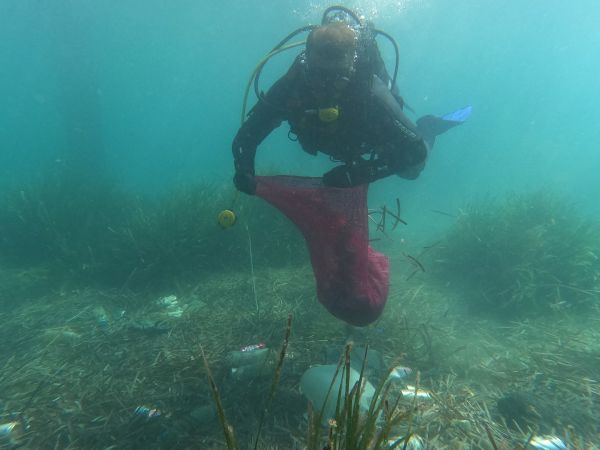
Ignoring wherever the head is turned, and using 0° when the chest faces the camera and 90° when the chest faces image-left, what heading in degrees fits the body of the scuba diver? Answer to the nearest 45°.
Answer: approximately 0°

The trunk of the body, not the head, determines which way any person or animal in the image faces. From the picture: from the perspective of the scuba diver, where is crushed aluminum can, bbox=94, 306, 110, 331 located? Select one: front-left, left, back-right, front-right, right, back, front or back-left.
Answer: right

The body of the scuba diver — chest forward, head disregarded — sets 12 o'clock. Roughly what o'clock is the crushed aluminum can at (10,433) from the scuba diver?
The crushed aluminum can is roughly at 2 o'clock from the scuba diver.

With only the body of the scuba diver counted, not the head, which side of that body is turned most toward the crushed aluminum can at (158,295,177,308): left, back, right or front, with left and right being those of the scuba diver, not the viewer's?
right
